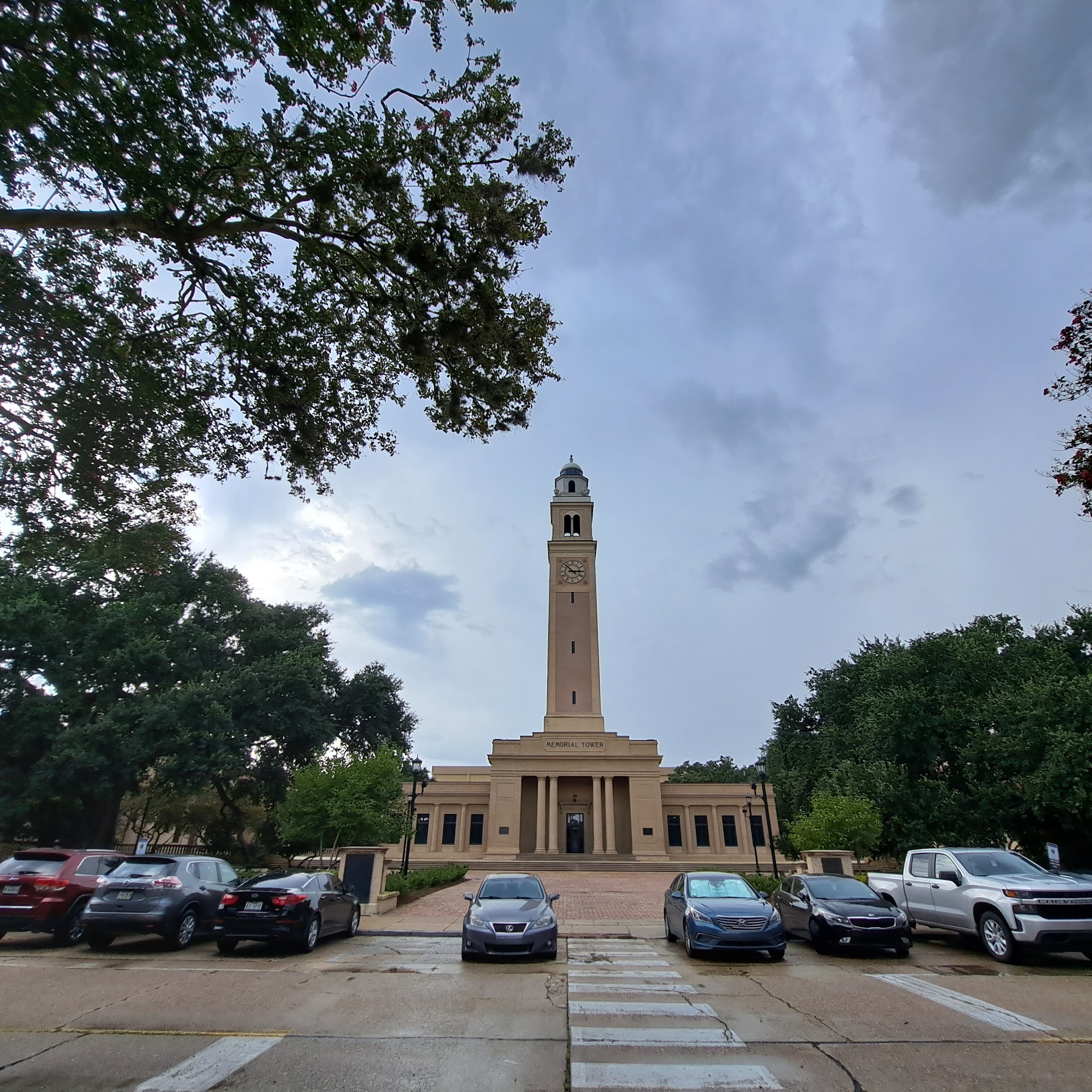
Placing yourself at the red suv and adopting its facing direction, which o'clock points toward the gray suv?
The gray suv is roughly at 3 o'clock from the red suv.

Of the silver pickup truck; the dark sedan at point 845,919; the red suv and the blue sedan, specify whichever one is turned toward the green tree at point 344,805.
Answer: the red suv

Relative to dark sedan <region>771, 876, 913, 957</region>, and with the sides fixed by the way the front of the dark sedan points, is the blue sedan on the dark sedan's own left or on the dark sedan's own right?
on the dark sedan's own right

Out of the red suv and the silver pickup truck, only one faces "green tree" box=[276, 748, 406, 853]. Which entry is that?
the red suv

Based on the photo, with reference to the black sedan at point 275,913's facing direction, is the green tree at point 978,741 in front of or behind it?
in front

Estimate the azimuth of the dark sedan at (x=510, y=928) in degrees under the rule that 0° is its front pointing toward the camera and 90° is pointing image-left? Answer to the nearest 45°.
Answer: approximately 0°

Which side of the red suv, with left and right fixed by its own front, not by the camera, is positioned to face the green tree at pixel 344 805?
front

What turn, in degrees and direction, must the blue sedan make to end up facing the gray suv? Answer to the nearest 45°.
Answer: approximately 135° to its right

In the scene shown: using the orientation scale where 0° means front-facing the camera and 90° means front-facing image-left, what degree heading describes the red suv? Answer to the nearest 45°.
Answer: approximately 225°

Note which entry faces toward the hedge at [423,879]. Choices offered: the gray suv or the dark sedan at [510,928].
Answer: the gray suv

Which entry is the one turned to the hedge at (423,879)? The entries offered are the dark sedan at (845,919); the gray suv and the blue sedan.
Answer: the gray suv

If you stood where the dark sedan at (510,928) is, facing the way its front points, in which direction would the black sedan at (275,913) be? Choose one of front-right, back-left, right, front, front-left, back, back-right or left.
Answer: right

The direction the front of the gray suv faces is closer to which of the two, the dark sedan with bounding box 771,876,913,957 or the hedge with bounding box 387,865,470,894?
the hedge

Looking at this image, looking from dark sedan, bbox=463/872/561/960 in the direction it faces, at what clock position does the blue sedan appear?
The blue sedan is roughly at 9 o'clock from the dark sedan.

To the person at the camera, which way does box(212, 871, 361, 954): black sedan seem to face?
facing away from the viewer and to the right of the viewer

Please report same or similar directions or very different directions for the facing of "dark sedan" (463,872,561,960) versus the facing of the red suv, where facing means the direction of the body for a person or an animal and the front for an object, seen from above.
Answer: very different directions

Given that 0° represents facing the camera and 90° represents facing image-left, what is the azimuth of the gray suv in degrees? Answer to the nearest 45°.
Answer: approximately 225°

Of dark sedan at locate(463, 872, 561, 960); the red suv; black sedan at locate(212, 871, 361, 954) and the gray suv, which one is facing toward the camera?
the dark sedan
